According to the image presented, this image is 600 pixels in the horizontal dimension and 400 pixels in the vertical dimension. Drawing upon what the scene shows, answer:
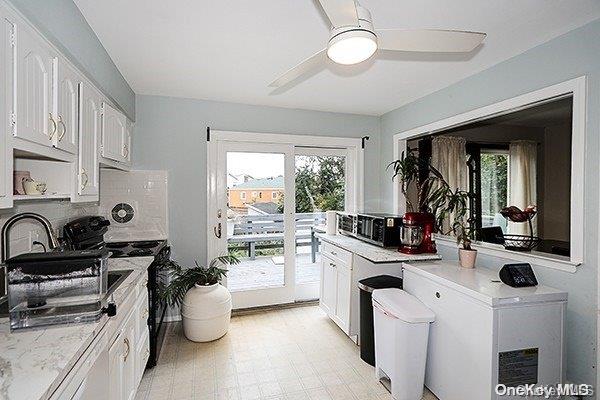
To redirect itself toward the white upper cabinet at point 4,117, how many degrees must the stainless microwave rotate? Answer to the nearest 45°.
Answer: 0° — it already faces it

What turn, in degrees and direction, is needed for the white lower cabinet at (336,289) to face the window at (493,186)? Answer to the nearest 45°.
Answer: approximately 180°

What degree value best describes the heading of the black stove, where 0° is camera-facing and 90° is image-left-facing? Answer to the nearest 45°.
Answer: approximately 270°

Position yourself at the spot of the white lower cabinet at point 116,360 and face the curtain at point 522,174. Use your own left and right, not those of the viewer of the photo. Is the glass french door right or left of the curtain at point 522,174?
left

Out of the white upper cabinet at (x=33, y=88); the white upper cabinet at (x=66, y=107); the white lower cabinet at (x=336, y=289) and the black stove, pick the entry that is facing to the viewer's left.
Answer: the white lower cabinet

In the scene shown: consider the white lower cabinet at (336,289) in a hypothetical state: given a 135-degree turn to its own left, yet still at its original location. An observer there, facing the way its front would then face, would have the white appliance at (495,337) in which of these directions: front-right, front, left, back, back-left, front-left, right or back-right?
front

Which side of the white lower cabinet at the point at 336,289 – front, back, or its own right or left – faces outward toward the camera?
left

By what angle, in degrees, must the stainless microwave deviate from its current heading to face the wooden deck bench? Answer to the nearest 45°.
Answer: approximately 45° to its right
